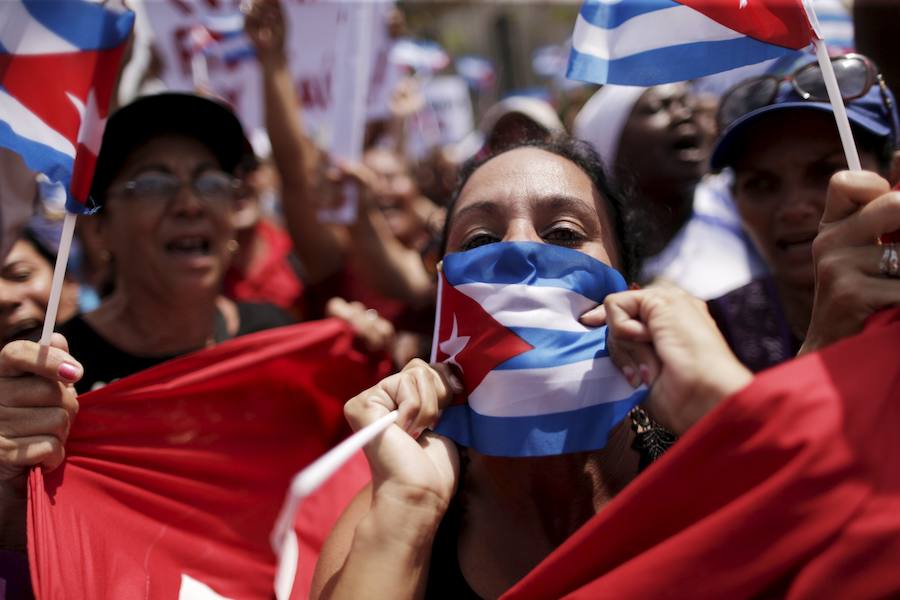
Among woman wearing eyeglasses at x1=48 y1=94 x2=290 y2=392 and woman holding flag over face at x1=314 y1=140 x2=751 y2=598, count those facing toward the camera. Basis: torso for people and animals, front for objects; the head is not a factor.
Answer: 2

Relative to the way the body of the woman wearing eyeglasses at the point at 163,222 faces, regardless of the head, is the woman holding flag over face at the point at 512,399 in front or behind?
in front

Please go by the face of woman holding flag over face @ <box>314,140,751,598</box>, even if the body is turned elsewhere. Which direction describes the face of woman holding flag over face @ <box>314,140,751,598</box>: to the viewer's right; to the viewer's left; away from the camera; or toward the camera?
toward the camera

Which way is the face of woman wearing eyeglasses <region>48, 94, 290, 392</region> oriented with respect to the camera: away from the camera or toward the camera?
toward the camera

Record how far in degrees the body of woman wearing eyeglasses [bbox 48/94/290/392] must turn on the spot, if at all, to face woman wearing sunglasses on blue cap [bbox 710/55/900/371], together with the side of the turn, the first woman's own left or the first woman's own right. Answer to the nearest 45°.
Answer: approximately 45° to the first woman's own left

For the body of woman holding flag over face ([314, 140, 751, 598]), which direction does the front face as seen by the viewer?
toward the camera

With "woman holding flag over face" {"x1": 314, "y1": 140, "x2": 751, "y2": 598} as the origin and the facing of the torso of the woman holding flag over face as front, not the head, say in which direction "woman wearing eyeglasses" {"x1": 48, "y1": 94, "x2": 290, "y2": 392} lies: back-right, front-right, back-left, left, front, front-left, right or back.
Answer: back-right

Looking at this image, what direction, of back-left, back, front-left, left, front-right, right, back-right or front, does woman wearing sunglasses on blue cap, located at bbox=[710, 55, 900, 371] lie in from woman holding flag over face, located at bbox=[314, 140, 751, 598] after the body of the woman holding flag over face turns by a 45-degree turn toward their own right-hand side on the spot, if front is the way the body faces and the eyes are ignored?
back

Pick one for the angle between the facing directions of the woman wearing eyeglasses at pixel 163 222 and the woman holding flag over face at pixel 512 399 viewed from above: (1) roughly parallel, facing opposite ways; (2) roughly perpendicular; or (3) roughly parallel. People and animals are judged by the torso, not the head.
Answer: roughly parallel

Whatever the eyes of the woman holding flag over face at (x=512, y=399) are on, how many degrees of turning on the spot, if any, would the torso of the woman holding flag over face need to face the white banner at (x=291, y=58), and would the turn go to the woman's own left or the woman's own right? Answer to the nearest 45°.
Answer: approximately 180°
